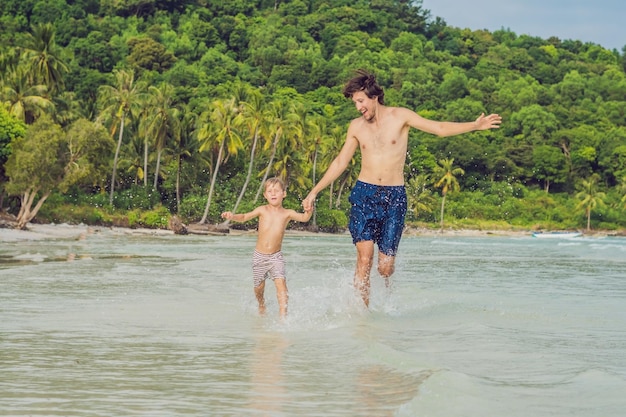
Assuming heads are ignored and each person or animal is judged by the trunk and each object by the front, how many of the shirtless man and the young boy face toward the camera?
2

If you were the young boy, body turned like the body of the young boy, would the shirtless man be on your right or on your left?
on your left

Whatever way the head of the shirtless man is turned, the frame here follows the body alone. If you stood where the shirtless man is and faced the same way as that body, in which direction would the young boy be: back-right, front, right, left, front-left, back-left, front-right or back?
right

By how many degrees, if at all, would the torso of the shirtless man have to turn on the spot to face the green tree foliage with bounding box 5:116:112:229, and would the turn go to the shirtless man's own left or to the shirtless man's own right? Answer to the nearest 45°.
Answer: approximately 135° to the shirtless man's own right

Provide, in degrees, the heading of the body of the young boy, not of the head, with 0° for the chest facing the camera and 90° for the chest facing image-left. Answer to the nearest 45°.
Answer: approximately 0°

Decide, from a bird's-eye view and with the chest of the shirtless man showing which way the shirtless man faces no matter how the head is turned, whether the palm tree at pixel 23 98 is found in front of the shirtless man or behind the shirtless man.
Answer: behind

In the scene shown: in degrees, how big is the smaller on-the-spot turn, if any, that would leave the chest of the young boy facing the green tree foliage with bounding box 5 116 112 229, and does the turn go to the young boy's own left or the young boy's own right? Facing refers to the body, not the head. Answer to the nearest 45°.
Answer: approximately 180°
